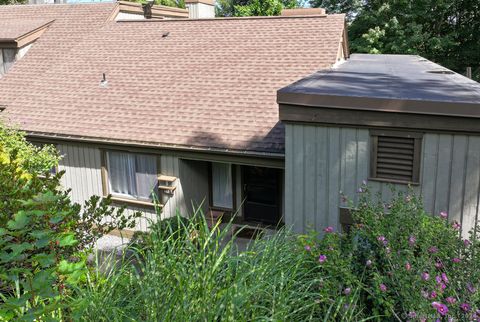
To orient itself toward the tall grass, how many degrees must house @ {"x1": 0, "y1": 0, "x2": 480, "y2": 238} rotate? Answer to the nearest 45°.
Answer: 0° — it already faces it

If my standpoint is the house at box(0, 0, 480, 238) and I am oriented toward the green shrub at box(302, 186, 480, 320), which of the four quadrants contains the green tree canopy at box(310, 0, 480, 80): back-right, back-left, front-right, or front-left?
back-left

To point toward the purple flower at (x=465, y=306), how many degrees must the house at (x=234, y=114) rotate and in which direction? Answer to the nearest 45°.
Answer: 0° — it already faces it

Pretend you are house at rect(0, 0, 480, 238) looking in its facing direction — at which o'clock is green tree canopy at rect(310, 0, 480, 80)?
The green tree canopy is roughly at 7 o'clock from the house.

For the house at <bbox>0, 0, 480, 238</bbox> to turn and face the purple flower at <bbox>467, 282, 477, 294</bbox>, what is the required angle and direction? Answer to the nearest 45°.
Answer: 0° — it already faces it

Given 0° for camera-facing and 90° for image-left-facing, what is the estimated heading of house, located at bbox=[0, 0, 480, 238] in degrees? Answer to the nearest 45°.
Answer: approximately 0°
